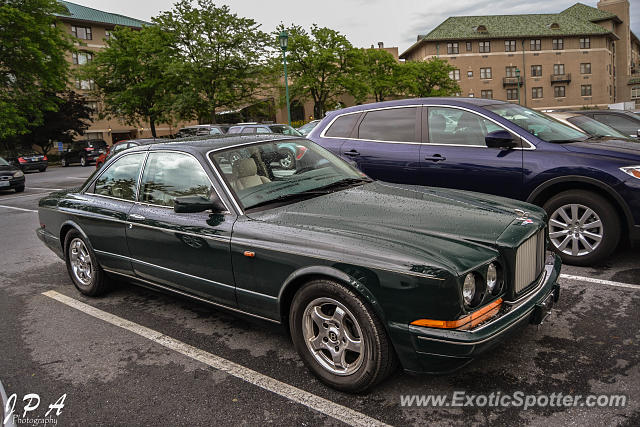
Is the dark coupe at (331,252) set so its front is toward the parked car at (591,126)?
no

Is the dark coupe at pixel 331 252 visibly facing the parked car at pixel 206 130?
no

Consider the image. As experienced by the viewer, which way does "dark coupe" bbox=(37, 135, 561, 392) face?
facing the viewer and to the right of the viewer

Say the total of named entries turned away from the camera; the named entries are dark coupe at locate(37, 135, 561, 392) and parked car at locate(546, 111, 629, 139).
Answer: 0
